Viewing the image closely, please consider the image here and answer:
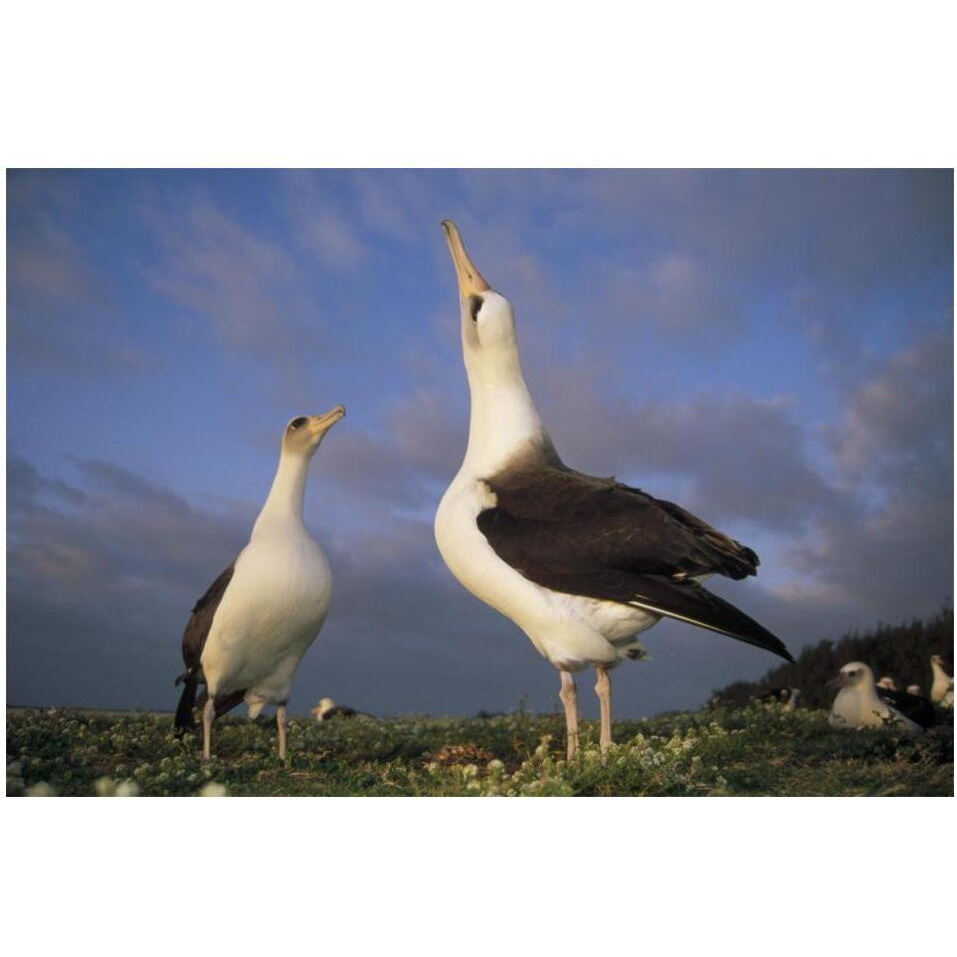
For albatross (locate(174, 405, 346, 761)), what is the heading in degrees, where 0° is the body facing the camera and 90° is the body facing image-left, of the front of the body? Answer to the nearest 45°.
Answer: approximately 315°

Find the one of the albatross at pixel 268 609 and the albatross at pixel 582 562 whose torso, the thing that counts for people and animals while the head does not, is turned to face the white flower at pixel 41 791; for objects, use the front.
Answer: the albatross at pixel 582 562

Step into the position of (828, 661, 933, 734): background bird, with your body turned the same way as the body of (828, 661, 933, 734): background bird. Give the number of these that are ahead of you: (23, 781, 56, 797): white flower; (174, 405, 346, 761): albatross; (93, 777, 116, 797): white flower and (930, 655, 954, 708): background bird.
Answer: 3

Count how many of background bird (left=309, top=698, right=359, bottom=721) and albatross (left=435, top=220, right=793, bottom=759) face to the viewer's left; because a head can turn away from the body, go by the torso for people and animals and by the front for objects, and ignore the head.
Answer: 2

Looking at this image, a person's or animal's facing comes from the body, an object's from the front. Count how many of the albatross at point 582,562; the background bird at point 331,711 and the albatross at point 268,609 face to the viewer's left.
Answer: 2

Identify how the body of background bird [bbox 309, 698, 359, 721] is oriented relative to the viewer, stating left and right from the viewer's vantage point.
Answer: facing to the left of the viewer

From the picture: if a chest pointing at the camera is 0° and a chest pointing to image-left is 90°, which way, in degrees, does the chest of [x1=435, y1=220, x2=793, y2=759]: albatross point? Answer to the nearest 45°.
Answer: approximately 90°

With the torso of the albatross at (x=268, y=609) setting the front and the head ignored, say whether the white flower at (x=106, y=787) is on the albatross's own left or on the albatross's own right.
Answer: on the albatross's own right

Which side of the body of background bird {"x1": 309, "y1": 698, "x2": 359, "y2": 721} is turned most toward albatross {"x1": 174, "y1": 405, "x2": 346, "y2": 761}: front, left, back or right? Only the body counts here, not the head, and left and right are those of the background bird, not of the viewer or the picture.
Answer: left

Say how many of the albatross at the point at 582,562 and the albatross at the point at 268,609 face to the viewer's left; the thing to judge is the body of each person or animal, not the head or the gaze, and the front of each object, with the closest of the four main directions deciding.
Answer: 1

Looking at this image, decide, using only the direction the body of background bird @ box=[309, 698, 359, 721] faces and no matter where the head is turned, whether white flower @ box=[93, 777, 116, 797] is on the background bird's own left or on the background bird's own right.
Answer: on the background bird's own left

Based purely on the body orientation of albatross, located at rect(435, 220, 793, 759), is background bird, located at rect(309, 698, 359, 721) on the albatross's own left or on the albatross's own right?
on the albatross's own right
